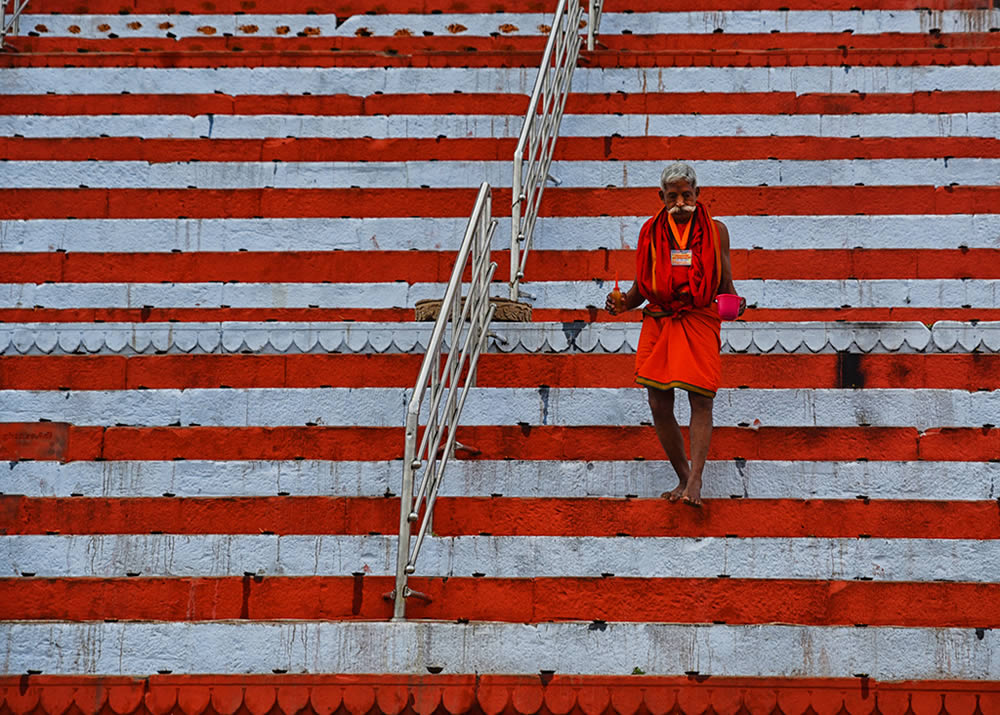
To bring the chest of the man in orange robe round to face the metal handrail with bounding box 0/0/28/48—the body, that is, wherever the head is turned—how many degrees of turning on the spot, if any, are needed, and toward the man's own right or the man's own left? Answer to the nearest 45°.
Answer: approximately 135° to the man's own right

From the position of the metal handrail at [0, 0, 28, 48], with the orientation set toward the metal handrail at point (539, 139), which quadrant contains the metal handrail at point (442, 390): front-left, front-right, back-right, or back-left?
front-right

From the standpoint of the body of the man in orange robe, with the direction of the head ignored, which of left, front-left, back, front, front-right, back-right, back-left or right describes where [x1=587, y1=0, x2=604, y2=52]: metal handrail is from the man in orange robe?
back

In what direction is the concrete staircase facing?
toward the camera

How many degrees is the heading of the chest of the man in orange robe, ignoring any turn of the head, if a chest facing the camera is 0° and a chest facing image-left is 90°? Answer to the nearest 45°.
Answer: approximately 0°

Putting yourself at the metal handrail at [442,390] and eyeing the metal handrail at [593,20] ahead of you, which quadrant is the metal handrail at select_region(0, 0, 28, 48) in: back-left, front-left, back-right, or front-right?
front-left

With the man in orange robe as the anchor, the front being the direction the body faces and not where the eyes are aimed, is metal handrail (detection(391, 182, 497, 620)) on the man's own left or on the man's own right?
on the man's own right
